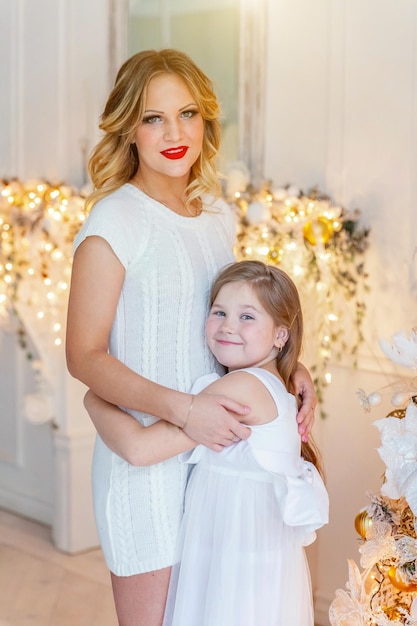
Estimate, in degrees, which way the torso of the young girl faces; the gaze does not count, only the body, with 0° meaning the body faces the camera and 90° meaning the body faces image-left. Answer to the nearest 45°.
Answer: approximately 90°

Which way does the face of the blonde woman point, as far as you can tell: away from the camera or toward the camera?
toward the camera

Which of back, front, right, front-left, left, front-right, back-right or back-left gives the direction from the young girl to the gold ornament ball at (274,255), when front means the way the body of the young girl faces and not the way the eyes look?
right

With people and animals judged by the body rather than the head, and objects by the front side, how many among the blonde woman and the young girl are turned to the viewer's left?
1

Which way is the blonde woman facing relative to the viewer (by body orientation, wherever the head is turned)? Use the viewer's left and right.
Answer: facing the viewer and to the right of the viewer

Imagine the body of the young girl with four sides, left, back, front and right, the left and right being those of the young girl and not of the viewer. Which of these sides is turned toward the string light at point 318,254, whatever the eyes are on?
right

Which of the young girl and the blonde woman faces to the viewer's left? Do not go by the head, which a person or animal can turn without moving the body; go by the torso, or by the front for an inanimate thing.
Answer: the young girl

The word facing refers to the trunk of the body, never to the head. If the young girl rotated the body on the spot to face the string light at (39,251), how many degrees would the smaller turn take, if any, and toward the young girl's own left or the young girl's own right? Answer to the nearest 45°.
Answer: approximately 90° to the young girl's own right
